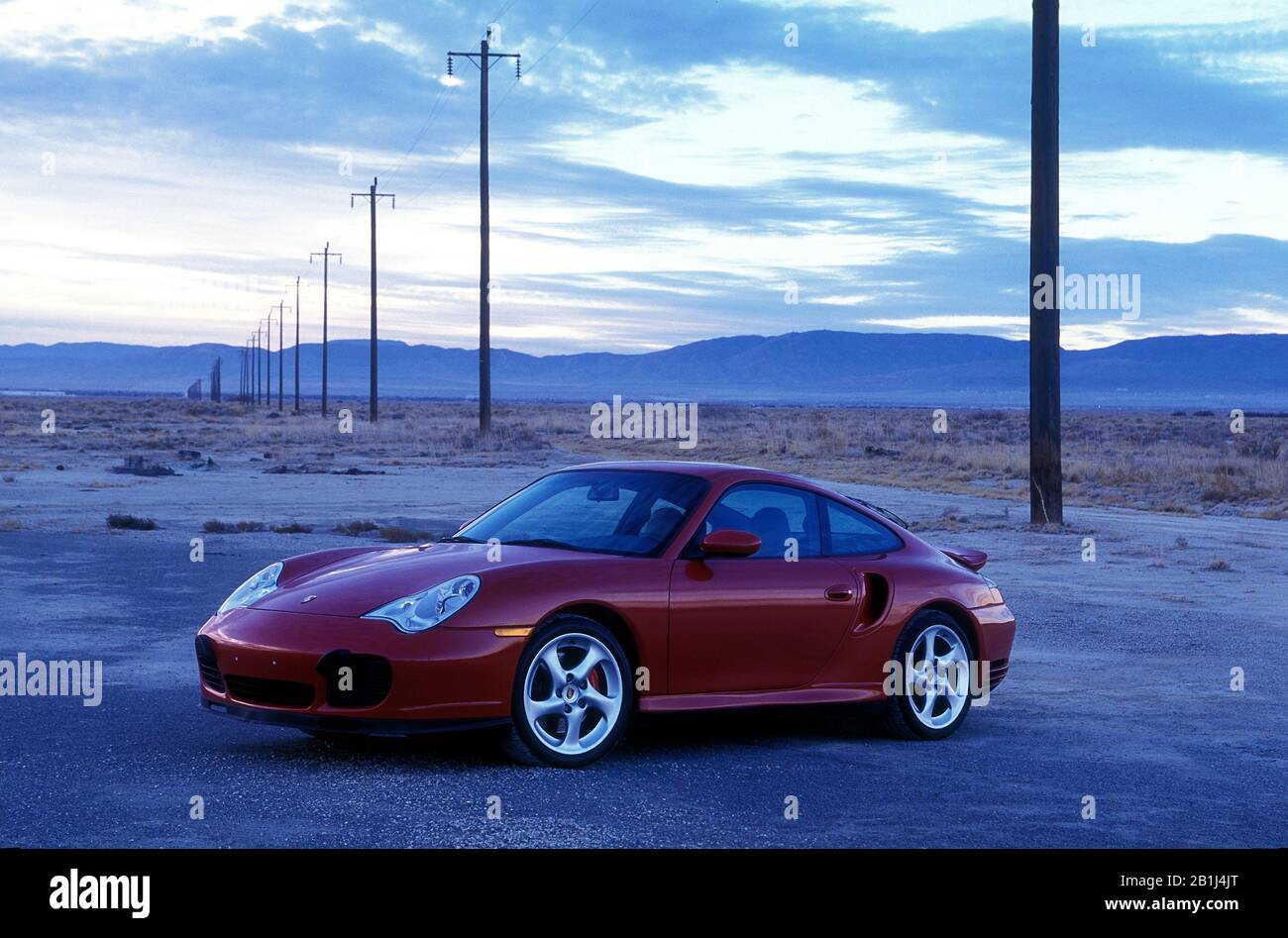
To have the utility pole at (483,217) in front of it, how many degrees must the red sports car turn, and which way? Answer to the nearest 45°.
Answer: approximately 135° to its right

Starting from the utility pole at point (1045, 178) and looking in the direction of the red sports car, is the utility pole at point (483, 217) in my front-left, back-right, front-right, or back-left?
back-right

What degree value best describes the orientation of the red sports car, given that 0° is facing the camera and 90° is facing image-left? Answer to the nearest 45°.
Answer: approximately 45°

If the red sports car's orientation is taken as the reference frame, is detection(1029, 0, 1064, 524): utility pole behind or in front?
behind
